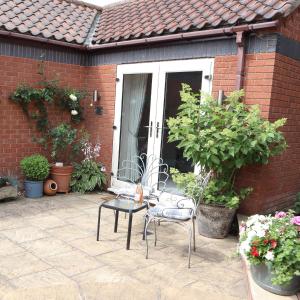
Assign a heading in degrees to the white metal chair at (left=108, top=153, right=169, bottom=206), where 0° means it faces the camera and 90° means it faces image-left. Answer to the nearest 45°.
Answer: approximately 45°

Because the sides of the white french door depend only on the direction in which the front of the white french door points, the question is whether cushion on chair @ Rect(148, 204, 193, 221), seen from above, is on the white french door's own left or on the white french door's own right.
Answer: on the white french door's own left

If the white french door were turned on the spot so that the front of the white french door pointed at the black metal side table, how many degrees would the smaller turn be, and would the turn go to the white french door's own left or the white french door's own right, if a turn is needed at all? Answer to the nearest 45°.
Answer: approximately 45° to the white french door's own left

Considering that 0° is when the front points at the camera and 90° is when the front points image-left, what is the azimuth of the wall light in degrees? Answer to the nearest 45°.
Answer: approximately 45°

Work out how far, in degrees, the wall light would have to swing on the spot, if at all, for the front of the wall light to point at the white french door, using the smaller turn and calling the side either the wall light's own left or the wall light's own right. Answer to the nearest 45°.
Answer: approximately 90° to the wall light's own left
